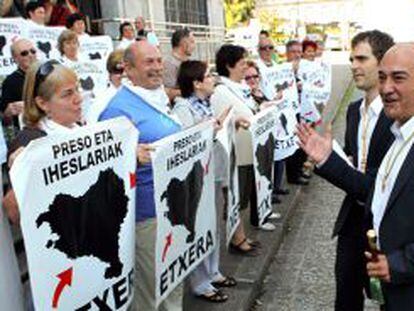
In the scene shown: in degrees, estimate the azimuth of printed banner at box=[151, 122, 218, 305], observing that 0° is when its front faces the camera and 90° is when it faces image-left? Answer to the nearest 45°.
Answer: approximately 315°

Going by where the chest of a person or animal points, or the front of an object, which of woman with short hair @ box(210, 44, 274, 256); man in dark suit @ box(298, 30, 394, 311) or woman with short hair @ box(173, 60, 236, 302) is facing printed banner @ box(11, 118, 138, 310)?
the man in dark suit

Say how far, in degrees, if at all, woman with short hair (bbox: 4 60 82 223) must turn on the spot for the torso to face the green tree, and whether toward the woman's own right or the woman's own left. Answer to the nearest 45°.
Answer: approximately 135° to the woman's own left

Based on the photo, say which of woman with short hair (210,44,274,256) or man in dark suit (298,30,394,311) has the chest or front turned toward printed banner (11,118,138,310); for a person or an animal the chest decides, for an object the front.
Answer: the man in dark suit

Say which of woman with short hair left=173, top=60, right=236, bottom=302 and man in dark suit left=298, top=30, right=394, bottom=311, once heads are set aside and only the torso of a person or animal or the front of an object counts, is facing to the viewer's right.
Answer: the woman with short hair

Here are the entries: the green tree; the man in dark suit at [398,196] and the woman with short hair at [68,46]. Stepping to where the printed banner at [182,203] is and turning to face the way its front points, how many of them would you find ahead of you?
1

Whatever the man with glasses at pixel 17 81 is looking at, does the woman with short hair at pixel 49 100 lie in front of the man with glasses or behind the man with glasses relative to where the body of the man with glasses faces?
in front

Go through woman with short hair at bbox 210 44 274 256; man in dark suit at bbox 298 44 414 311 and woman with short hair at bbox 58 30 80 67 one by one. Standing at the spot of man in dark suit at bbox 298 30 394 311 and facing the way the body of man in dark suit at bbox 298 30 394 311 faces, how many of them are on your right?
2

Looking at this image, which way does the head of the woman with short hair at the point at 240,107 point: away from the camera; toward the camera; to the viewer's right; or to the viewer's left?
to the viewer's right

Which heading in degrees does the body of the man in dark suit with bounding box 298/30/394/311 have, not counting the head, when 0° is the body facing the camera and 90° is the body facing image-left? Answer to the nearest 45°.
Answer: approximately 45°

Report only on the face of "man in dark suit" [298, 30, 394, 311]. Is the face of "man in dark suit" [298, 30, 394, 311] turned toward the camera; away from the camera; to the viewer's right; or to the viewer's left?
to the viewer's left

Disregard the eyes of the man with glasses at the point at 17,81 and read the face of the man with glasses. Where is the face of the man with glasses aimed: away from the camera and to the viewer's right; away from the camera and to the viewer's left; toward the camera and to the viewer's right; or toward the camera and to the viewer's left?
toward the camera and to the viewer's right
